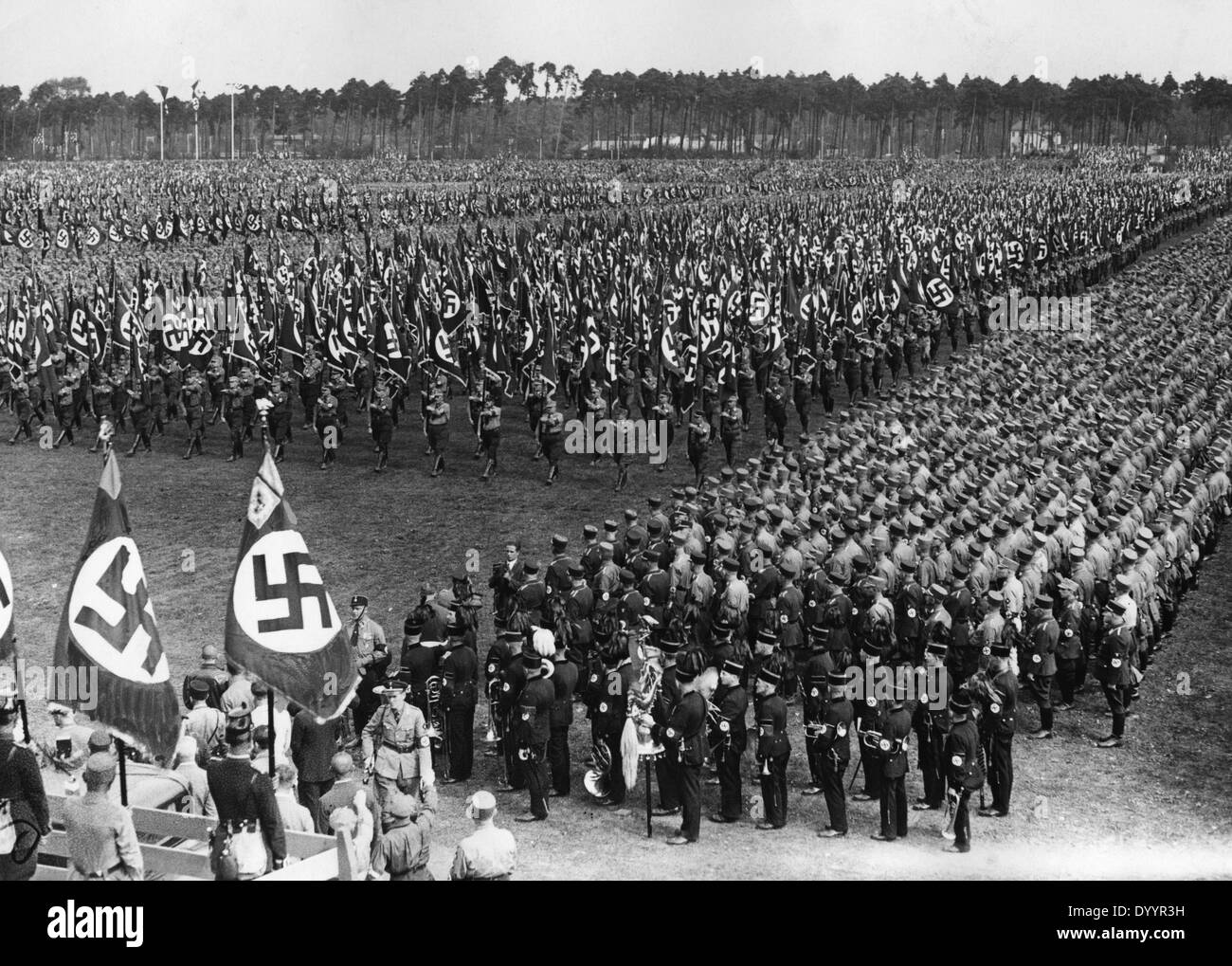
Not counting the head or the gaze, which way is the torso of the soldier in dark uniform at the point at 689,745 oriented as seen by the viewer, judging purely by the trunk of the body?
to the viewer's left

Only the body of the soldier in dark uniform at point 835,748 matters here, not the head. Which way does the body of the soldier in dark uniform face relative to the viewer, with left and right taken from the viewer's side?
facing to the left of the viewer

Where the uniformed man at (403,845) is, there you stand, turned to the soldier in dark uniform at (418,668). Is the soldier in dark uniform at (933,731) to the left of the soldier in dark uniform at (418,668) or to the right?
right

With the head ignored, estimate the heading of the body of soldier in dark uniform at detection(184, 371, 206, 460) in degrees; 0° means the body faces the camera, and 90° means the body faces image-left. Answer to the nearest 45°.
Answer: approximately 45°

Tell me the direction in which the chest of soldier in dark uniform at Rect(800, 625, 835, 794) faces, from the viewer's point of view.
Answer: to the viewer's left

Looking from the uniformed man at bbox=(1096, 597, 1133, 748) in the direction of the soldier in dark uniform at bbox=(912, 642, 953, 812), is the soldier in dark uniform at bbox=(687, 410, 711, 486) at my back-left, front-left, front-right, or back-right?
back-right

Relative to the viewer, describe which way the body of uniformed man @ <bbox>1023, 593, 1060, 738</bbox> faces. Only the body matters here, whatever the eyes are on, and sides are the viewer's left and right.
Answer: facing to the left of the viewer

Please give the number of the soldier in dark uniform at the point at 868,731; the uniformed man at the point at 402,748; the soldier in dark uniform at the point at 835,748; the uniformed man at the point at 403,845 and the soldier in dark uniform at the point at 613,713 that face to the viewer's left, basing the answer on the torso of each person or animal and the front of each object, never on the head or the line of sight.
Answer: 3

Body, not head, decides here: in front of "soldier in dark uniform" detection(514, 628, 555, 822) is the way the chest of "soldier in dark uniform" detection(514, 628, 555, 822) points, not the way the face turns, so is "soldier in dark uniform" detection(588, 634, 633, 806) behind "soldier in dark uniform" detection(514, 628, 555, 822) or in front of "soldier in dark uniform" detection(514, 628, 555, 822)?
behind

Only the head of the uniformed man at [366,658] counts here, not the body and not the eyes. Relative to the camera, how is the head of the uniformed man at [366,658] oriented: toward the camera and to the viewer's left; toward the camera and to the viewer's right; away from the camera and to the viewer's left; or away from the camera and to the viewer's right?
toward the camera and to the viewer's left

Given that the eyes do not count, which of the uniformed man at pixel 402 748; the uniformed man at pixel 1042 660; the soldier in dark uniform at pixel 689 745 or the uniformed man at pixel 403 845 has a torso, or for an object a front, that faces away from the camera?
the uniformed man at pixel 403 845

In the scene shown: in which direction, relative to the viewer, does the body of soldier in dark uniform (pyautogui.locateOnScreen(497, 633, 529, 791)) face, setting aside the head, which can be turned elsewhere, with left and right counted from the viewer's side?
facing to the left of the viewer

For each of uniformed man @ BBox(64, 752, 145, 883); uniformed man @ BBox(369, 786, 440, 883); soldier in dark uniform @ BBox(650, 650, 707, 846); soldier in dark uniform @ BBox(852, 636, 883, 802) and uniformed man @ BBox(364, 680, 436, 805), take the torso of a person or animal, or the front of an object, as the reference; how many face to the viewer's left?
2

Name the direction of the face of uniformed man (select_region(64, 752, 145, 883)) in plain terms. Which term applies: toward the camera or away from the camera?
away from the camera
